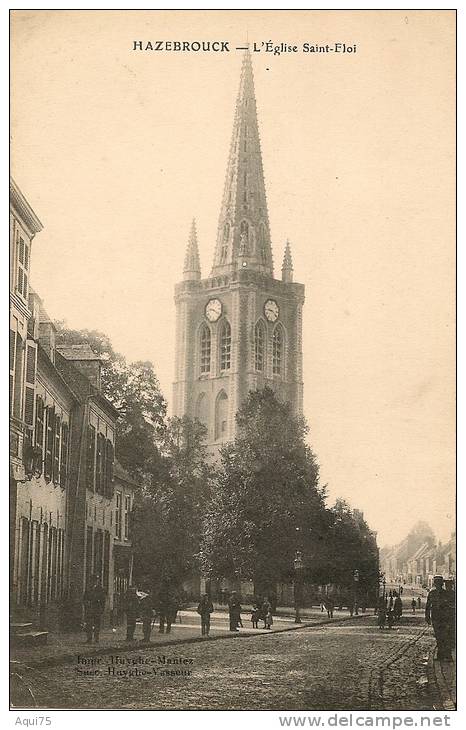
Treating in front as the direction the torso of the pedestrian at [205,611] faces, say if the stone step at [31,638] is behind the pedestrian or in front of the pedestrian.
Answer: in front

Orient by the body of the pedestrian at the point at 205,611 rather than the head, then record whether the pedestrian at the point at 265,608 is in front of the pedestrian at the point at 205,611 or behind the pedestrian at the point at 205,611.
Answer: behind
